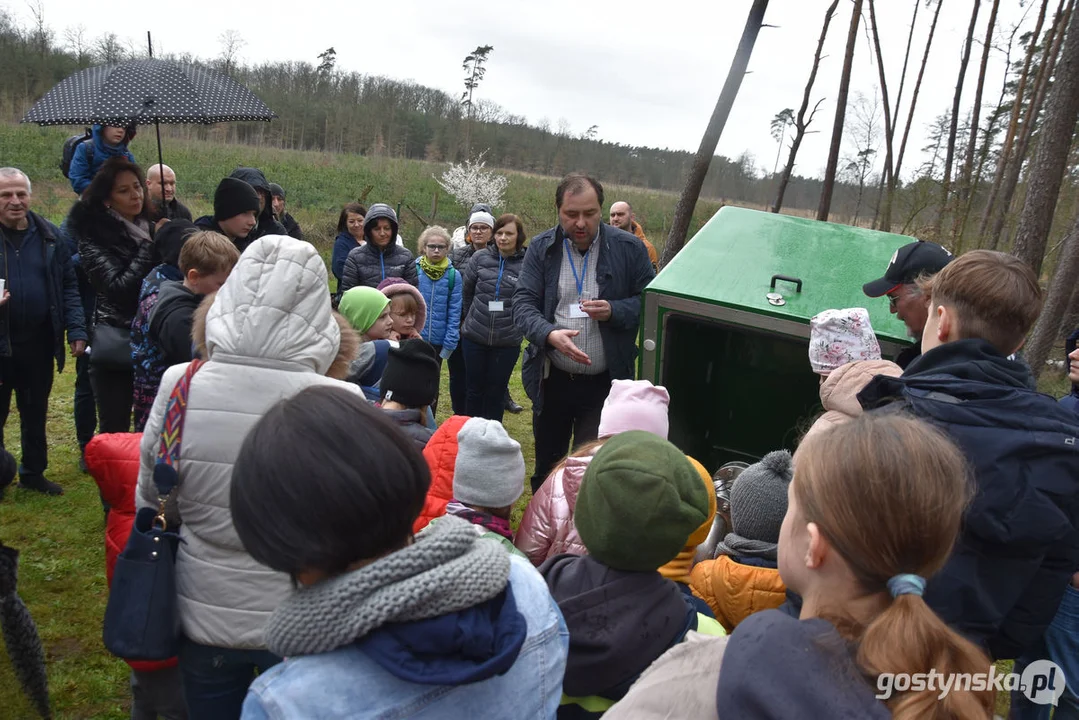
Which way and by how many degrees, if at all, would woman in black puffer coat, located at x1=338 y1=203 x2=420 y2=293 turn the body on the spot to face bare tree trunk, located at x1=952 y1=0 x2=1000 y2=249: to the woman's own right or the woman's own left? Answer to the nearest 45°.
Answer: approximately 135° to the woman's own left

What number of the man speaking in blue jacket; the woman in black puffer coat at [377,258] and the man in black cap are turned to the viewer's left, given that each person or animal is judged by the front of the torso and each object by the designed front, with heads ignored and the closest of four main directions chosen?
1

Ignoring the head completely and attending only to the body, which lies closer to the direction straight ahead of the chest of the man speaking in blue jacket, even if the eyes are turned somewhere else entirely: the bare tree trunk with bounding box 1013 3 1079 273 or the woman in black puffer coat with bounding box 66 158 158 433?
the woman in black puffer coat

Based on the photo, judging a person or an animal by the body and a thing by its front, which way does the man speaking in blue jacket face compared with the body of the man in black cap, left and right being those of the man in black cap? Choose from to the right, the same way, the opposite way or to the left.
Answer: to the left

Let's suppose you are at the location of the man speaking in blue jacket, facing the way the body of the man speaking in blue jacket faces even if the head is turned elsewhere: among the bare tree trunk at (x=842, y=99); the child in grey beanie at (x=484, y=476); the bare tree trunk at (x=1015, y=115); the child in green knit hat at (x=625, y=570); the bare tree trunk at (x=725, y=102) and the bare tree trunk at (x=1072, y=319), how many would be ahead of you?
2

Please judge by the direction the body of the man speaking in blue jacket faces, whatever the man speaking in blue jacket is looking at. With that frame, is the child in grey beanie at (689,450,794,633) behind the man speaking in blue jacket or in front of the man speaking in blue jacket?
in front

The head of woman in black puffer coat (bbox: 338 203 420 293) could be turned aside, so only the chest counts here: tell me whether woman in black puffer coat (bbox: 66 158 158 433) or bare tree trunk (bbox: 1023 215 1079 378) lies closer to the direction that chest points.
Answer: the woman in black puffer coat

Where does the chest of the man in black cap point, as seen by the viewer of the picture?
to the viewer's left

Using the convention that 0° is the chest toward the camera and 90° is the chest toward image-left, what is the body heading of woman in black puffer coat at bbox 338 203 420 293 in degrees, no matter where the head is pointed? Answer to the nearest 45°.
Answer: approximately 0°

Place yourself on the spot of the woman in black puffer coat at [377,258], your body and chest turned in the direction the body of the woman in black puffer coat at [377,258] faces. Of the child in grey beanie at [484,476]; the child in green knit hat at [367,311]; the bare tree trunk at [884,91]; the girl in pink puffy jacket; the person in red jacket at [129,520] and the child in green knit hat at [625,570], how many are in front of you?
5

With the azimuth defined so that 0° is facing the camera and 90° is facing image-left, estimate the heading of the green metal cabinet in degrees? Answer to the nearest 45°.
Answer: approximately 45°

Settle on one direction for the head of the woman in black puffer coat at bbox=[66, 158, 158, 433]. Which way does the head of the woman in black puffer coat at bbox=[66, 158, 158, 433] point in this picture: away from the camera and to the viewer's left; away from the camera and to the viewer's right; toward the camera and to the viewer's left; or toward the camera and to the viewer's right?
toward the camera and to the viewer's right

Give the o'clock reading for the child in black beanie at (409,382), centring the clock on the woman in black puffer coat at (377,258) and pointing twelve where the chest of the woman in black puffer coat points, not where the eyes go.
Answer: The child in black beanie is roughly at 12 o'clock from the woman in black puffer coat.

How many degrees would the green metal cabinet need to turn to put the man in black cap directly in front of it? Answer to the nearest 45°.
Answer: approximately 90° to its left
